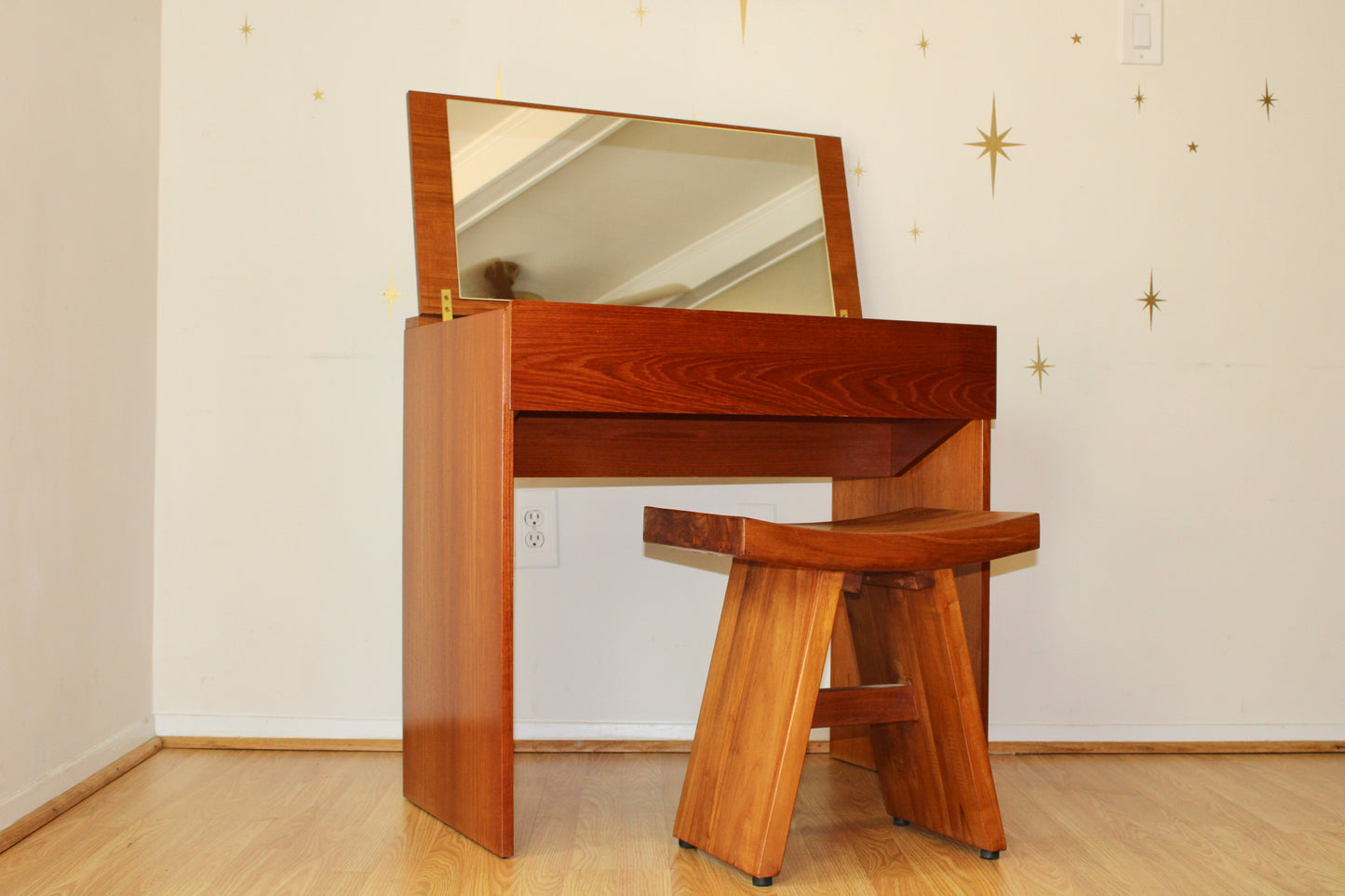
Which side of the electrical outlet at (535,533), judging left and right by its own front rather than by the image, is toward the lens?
front

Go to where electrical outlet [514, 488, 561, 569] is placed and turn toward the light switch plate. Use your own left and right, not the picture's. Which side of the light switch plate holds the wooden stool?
right

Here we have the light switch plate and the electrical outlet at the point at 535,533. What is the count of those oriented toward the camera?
2

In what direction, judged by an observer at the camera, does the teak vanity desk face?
facing the viewer and to the right of the viewer

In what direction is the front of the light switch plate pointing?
toward the camera

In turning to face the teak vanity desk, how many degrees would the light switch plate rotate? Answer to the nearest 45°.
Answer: approximately 45° to its right

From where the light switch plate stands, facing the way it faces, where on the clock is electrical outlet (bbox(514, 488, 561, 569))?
The electrical outlet is roughly at 2 o'clock from the light switch plate.

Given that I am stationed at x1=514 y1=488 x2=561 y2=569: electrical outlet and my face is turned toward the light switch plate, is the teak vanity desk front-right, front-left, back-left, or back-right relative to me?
front-right

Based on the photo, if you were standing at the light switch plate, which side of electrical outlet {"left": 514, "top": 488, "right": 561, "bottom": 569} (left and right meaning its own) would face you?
left
